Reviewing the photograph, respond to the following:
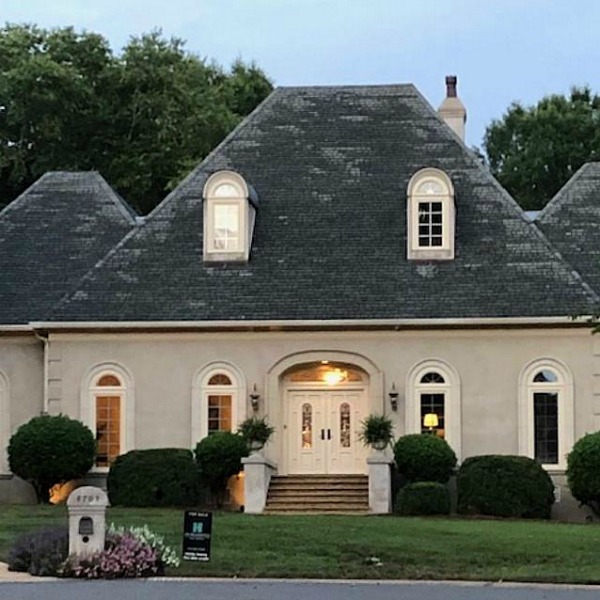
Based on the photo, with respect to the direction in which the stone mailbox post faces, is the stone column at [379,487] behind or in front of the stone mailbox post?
behind

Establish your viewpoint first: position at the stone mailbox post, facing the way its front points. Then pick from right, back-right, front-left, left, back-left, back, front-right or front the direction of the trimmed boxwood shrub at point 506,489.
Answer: back-left

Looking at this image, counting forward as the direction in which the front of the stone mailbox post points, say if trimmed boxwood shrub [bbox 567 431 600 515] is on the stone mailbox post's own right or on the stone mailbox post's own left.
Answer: on the stone mailbox post's own left

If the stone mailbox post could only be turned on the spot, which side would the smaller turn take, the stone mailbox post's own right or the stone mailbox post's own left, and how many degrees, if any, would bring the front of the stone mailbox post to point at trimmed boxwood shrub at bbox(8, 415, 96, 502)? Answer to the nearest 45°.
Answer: approximately 180°

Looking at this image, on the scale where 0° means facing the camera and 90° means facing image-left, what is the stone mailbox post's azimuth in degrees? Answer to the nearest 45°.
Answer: approximately 0°

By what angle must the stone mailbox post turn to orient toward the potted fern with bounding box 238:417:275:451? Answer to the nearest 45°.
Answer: approximately 180°

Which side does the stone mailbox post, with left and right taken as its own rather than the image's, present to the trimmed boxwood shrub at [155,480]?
back

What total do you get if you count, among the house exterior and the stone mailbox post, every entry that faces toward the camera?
2
